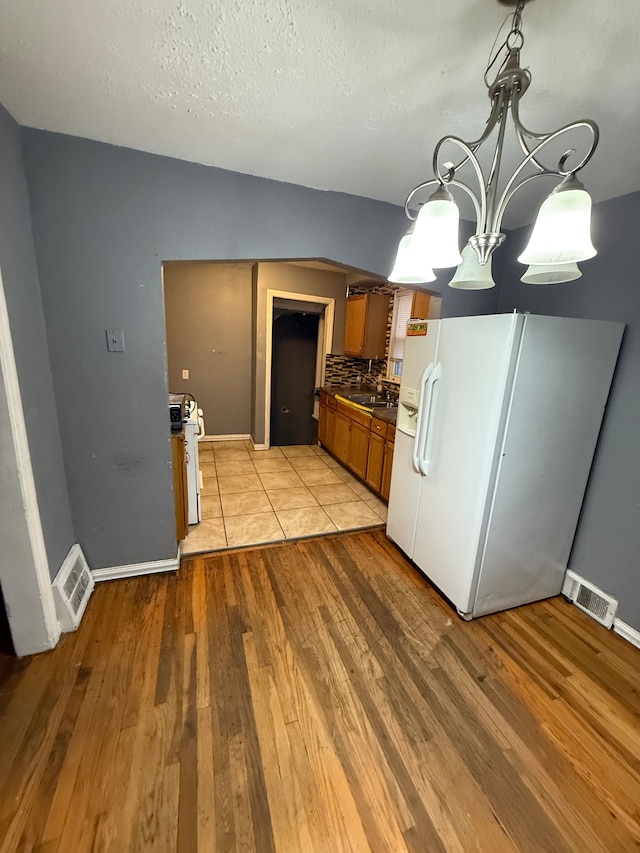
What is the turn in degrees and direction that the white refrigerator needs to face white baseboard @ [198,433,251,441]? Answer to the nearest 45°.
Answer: approximately 45° to its right

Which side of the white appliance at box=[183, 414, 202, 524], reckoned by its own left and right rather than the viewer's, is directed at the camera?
right

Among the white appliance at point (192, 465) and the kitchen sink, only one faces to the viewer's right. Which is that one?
the white appliance

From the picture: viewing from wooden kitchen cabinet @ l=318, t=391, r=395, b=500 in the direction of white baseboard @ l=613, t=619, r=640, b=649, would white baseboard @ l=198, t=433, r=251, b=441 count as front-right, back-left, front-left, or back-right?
back-right

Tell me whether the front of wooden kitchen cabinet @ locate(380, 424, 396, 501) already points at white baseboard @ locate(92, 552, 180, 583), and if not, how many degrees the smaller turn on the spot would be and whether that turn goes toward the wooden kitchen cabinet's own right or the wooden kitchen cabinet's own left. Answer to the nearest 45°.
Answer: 0° — it already faces it

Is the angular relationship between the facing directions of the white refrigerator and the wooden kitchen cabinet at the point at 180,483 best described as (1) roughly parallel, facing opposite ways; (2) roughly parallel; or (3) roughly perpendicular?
roughly parallel, facing opposite ways

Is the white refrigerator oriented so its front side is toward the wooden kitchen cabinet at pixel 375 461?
no

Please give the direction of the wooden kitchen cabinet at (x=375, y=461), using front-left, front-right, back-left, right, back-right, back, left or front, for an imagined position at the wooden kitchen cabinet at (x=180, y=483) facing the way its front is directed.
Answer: front

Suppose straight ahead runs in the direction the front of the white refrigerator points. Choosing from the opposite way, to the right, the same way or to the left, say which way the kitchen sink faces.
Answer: the same way

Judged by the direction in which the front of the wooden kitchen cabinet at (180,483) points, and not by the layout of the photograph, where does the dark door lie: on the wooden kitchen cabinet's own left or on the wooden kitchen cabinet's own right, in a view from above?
on the wooden kitchen cabinet's own left

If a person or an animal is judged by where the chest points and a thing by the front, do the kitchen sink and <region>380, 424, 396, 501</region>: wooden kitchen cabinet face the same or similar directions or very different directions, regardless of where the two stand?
same or similar directions

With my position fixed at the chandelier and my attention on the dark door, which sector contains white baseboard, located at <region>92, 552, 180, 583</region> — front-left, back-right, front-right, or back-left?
front-left

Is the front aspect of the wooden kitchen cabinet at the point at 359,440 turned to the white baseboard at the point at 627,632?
no

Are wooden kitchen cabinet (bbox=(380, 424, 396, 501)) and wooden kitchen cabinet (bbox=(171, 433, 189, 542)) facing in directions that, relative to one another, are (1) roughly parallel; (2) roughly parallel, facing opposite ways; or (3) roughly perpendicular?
roughly parallel, facing opposite ways

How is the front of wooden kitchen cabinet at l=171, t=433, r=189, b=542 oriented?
to the viewer's right

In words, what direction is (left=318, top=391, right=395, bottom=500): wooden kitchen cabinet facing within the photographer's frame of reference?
facing the viewer and to the left of the viewer

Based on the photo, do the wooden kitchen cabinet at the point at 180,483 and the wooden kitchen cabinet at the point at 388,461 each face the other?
yes
